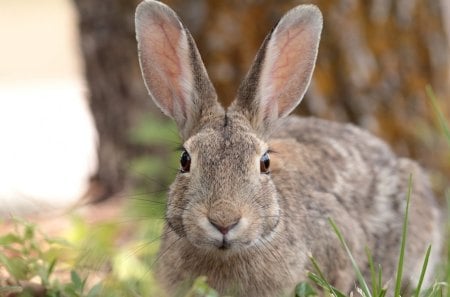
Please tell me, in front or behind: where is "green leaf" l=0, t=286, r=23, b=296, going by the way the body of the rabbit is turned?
in front

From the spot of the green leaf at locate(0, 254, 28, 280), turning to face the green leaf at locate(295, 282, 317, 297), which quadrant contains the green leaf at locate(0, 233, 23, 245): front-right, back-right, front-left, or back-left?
back-left

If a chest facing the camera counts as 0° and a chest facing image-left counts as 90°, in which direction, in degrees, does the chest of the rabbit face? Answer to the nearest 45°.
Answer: approximately 45°

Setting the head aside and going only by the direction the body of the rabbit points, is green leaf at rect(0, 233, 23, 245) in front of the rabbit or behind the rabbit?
in front
